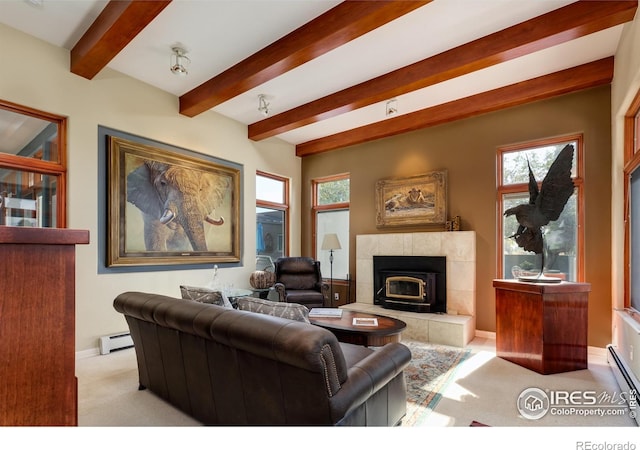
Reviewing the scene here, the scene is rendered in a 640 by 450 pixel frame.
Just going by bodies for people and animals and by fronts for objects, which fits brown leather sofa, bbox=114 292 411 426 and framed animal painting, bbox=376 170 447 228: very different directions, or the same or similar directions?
very different directions

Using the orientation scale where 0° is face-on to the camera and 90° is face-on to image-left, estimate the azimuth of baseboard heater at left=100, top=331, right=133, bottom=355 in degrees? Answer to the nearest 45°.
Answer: approximately 315°

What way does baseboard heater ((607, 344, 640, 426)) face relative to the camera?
to the viewer's left

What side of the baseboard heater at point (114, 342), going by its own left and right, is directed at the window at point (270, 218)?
left

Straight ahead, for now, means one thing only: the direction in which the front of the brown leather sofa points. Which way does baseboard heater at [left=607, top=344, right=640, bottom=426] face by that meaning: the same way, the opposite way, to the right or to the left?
to the left
